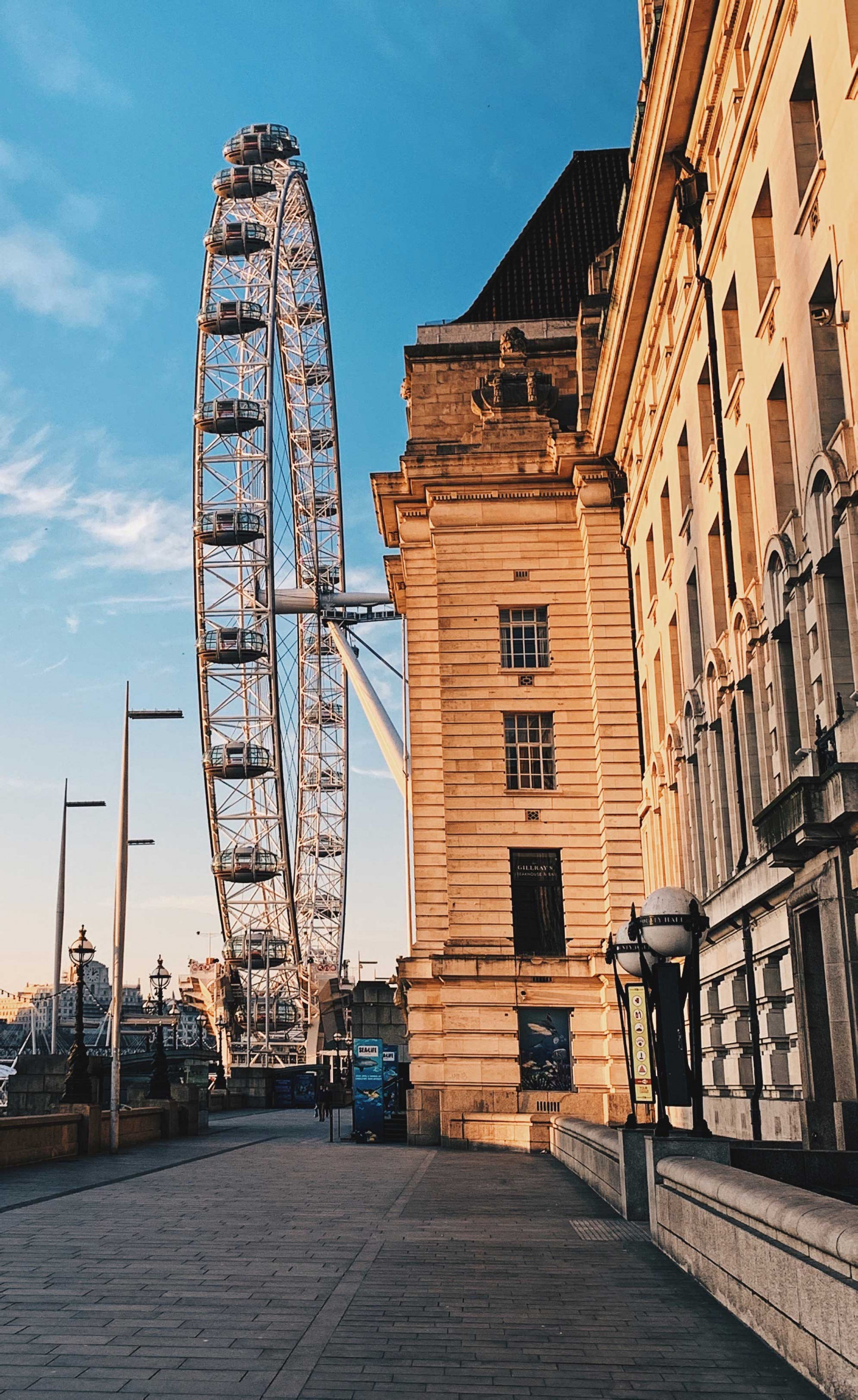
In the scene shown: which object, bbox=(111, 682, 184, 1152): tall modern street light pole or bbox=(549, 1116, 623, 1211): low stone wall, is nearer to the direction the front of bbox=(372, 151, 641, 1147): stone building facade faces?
the low stone wall

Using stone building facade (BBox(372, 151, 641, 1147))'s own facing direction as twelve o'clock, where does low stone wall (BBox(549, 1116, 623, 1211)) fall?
The low stone wall is roughly at 12 o'clock from the stone building facade.

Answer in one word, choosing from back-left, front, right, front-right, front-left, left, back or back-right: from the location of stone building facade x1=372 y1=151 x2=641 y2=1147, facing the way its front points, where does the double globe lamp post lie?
front

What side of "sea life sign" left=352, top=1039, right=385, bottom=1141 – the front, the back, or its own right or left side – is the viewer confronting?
front

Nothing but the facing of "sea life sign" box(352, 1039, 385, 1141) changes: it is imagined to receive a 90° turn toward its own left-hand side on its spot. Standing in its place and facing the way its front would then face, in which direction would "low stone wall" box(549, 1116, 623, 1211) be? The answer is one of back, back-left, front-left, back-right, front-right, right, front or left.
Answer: right

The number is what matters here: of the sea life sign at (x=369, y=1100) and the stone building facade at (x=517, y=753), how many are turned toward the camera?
2

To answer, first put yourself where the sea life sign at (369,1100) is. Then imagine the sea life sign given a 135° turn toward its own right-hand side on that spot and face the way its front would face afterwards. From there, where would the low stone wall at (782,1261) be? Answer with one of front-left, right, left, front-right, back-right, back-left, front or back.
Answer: back-left

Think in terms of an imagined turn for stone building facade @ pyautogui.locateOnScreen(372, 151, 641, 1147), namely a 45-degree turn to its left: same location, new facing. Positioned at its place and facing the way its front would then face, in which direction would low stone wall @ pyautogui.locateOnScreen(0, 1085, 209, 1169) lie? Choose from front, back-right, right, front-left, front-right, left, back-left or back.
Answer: right

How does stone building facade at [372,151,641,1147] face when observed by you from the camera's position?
facing the viewer

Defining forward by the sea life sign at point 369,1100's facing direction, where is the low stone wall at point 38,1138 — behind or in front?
in front

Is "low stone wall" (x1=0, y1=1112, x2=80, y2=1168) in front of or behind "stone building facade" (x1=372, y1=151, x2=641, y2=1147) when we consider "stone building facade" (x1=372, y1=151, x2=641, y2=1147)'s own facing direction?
in front

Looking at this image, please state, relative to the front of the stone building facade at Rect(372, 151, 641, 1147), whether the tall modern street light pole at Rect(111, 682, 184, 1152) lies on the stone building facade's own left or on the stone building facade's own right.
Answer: on the stone building facade's own right

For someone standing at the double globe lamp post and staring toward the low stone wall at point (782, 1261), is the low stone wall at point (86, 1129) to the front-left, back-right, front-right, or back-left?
back-right
